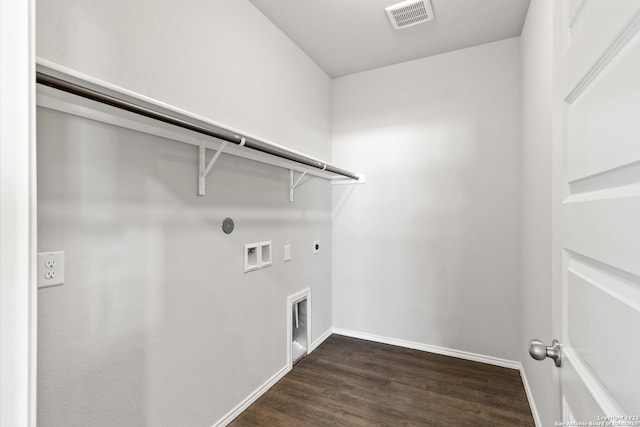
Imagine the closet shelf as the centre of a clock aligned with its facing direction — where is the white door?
The white door is roughly at 12 o'clock from the closet shelf.

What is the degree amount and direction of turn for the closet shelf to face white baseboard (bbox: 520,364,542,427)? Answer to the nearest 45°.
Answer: approximately 45° to its left

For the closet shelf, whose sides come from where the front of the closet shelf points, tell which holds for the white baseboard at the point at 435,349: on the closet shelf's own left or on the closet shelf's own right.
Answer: on the closet shelf's own left

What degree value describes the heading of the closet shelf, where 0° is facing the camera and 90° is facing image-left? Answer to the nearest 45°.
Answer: approximately 315°

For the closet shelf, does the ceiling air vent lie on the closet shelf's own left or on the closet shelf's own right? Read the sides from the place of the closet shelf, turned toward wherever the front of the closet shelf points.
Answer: on the closet shelf's own left
